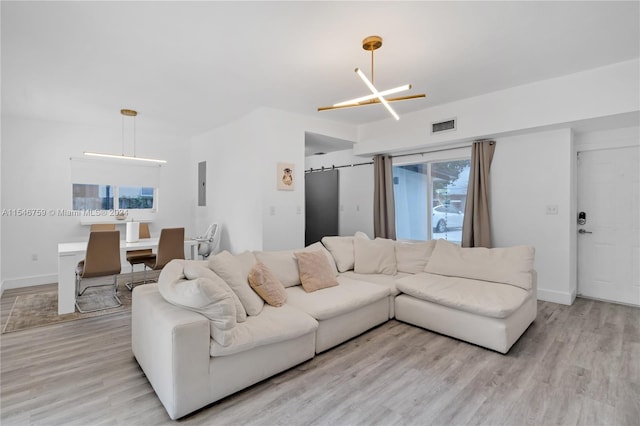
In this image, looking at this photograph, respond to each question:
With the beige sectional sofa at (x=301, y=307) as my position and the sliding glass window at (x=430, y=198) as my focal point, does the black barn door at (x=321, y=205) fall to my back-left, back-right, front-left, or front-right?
front-left

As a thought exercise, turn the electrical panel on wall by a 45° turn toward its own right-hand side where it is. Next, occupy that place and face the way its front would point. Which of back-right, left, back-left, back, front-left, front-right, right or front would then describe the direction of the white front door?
back-left

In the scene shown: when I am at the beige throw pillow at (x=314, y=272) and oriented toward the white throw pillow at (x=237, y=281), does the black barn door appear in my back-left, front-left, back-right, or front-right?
back-right

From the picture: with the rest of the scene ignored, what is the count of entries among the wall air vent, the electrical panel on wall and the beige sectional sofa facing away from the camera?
0

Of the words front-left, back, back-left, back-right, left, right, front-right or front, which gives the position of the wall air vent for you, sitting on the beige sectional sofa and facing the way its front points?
left

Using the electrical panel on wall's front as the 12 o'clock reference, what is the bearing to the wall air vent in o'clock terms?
The wall air vent is roughly at 9 o'clock from the electrical panel on wall.

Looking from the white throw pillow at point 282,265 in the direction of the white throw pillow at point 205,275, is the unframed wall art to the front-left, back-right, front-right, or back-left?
back-right

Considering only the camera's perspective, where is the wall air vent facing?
facing the viewer and to the left of the viewer

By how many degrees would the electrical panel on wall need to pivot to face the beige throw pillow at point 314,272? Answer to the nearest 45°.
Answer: approximately 45° to its left

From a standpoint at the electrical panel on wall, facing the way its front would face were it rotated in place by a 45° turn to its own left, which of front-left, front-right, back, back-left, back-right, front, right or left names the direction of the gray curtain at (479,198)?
front-left

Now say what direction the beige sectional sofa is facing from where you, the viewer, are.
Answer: facing the viewer and to the right of the viewer

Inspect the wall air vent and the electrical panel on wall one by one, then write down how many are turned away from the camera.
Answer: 0

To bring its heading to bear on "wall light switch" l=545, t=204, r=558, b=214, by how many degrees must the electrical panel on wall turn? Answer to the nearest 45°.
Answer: approximately 90° to its left

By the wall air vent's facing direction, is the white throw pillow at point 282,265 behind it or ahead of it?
ahead

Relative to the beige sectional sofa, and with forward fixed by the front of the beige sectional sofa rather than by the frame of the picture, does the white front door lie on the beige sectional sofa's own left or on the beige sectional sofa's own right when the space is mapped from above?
on the beige sectional sofa's own left
